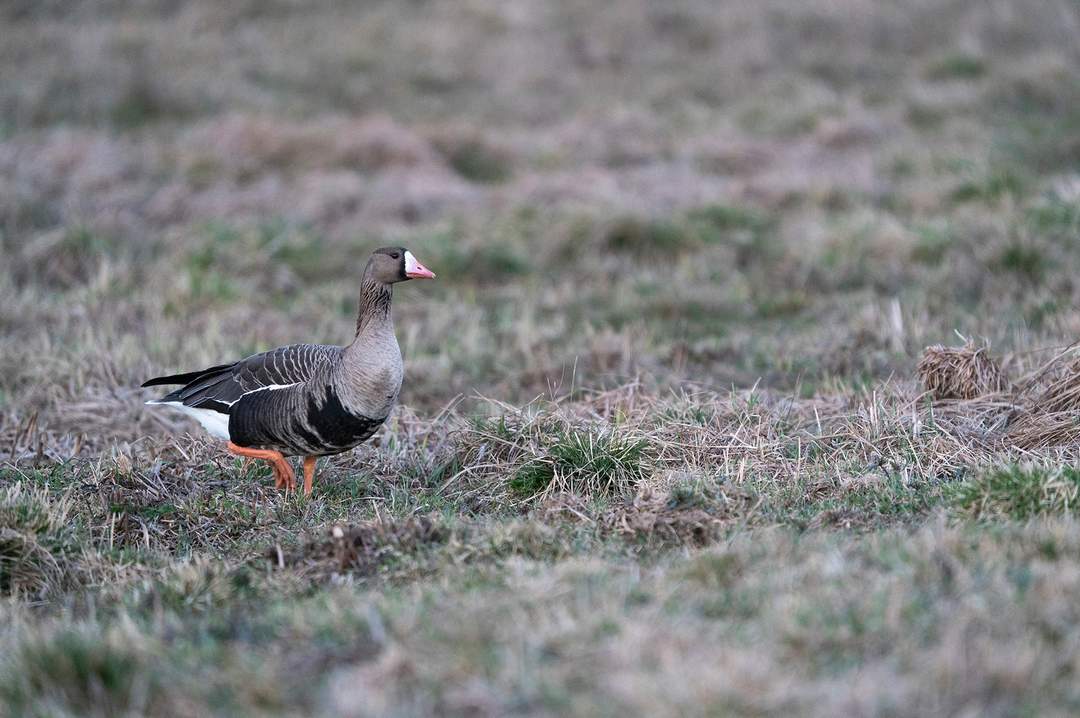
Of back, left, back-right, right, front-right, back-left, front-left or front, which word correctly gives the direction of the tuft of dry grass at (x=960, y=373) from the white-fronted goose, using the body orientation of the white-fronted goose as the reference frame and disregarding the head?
front

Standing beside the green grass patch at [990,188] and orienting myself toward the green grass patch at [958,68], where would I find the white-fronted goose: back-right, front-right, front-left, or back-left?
back-left

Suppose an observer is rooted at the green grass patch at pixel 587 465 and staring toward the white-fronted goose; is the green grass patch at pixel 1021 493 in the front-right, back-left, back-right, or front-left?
back-left

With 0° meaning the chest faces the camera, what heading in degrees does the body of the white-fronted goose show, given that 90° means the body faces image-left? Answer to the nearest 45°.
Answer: approximately 270°

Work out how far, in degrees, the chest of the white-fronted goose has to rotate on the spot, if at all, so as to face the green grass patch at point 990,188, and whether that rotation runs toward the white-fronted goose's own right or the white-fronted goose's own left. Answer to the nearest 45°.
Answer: approximately 45° to the white-fronted goose's own left

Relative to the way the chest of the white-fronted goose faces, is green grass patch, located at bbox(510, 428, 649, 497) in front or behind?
in front

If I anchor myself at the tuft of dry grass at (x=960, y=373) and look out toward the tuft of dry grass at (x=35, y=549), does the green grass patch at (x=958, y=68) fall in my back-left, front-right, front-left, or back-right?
back-right

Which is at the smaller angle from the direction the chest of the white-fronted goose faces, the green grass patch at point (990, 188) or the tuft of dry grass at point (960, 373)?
the tuft of dry grass

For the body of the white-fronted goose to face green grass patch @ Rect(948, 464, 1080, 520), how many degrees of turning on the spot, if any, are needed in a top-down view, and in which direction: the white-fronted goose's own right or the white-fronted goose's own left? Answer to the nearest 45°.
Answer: approximately 45° to the white-fronted goose's own right
